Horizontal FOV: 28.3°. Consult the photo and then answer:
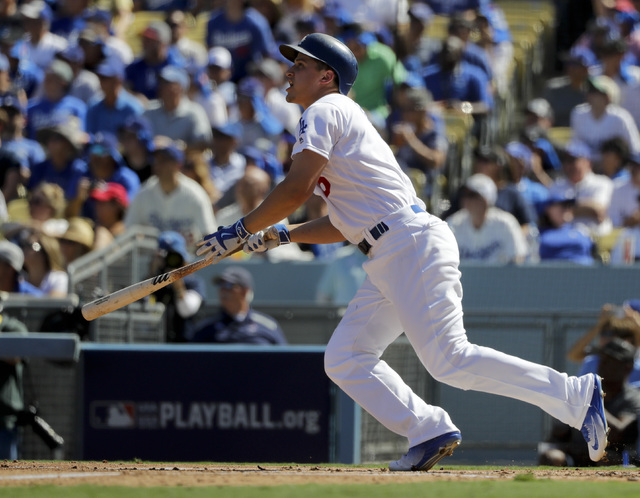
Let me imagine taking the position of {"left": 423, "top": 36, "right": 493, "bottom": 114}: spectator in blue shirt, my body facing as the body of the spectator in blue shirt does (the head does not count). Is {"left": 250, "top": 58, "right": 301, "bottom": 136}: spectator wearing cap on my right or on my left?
on my right

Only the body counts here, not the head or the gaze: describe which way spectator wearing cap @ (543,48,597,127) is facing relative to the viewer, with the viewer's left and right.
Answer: facing the viewer and to the right of the viewer

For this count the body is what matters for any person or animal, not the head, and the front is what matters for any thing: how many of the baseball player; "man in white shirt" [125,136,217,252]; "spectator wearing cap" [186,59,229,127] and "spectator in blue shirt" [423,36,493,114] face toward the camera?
3

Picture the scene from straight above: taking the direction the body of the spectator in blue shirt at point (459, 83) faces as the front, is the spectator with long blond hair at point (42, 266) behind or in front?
in front

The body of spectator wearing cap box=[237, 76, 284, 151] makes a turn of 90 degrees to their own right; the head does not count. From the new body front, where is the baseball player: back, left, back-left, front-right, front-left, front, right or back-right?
back-left

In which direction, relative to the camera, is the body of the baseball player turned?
to the viewer's left

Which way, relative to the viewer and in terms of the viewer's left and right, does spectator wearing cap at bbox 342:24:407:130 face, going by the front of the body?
facing the viewer and to the left of the viewer

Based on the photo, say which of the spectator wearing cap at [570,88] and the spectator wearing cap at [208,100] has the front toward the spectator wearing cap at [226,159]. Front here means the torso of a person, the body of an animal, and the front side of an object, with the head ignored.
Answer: the spectator wearing cap at [208,100]

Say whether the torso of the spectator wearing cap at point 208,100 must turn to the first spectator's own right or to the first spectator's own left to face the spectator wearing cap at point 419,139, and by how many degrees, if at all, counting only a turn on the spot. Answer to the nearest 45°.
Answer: approximately 45° to the first spectator's own left

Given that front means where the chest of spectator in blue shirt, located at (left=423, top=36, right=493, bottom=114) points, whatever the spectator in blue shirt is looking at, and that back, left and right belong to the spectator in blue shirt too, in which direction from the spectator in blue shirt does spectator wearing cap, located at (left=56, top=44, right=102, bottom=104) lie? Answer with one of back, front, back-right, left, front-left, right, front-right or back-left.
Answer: right

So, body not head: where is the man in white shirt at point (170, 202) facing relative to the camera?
toward the camera

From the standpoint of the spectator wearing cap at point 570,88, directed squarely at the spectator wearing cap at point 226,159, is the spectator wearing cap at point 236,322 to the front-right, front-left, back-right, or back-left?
front-left

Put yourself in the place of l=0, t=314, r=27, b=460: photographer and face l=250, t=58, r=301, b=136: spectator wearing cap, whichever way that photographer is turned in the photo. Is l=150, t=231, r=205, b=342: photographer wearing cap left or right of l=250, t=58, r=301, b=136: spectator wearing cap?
right

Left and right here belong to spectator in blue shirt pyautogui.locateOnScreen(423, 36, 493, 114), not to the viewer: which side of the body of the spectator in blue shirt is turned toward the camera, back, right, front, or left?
front

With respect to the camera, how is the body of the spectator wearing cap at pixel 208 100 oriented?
toward the camera
